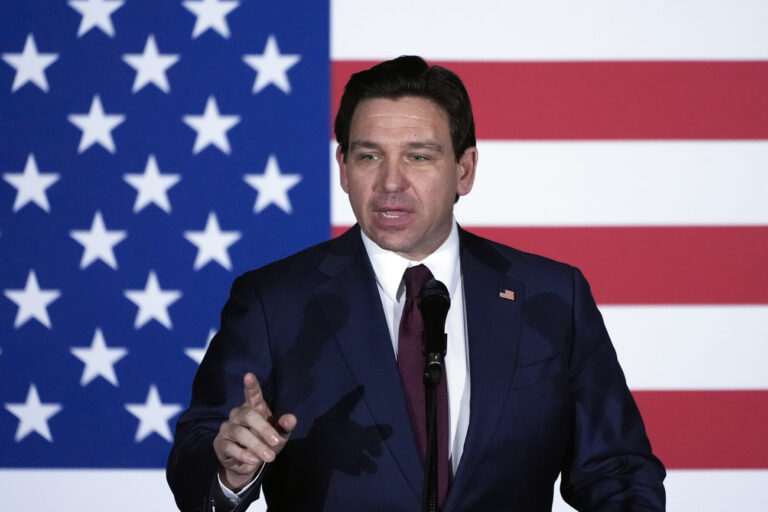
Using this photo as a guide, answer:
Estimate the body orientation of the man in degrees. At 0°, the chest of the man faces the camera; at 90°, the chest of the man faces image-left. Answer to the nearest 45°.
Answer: approximately 0°

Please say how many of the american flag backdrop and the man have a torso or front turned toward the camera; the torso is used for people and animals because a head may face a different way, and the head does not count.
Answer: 2

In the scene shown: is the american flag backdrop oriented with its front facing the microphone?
yes

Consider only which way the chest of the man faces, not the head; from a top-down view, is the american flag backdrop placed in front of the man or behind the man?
behind

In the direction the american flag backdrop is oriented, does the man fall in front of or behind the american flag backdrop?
in front

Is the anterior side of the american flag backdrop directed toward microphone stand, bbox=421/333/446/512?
yes
